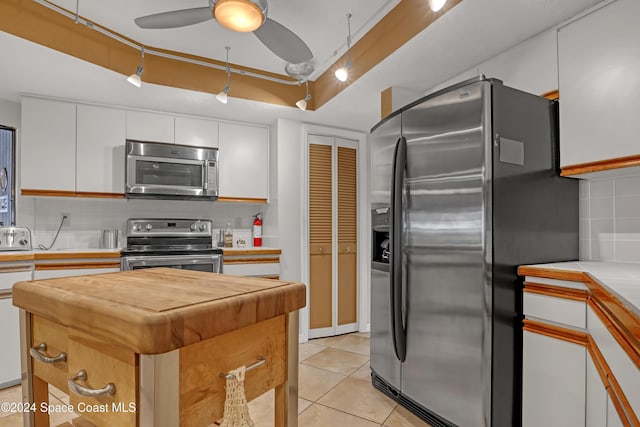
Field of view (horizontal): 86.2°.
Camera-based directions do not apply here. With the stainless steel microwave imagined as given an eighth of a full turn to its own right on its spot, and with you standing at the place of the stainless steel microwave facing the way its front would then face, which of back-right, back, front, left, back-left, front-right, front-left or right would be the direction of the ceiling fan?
front-left

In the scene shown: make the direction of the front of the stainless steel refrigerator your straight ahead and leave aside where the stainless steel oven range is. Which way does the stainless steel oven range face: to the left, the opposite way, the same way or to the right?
to the left

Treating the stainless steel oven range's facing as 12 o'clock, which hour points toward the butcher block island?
The butcher block island is roughly at 12 o'clock from the stainless steel oven range.

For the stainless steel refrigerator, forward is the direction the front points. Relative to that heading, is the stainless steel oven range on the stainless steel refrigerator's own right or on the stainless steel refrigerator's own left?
on the stainless steel refrigerator's own right

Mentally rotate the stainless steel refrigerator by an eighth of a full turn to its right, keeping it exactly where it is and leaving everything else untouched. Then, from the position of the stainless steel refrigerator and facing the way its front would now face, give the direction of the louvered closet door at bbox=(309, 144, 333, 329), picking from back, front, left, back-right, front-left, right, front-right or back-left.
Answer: front-right

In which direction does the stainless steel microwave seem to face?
toward the camera

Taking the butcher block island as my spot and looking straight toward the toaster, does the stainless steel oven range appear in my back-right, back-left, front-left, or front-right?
front-right

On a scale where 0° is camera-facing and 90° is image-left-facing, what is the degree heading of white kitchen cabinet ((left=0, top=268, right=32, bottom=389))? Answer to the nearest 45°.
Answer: approximately 315°

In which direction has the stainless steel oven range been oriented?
toward the camera

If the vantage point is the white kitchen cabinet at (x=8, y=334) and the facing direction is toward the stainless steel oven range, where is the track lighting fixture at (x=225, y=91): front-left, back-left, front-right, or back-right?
front-right

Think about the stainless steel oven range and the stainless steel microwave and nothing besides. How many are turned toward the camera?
2

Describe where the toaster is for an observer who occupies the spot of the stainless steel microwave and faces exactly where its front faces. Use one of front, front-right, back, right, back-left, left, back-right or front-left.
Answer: right

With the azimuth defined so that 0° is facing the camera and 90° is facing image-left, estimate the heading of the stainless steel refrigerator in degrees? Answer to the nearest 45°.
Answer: approximately 45°

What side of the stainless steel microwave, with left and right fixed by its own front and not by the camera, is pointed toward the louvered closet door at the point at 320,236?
left

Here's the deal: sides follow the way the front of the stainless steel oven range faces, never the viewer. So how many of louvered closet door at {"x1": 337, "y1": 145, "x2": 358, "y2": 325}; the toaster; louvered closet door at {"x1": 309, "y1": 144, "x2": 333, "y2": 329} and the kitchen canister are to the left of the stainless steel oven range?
2

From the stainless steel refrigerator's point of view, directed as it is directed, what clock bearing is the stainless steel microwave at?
The stainless steel microwave is roughly at 2 o'clock from the stainless steel refrigerator.
